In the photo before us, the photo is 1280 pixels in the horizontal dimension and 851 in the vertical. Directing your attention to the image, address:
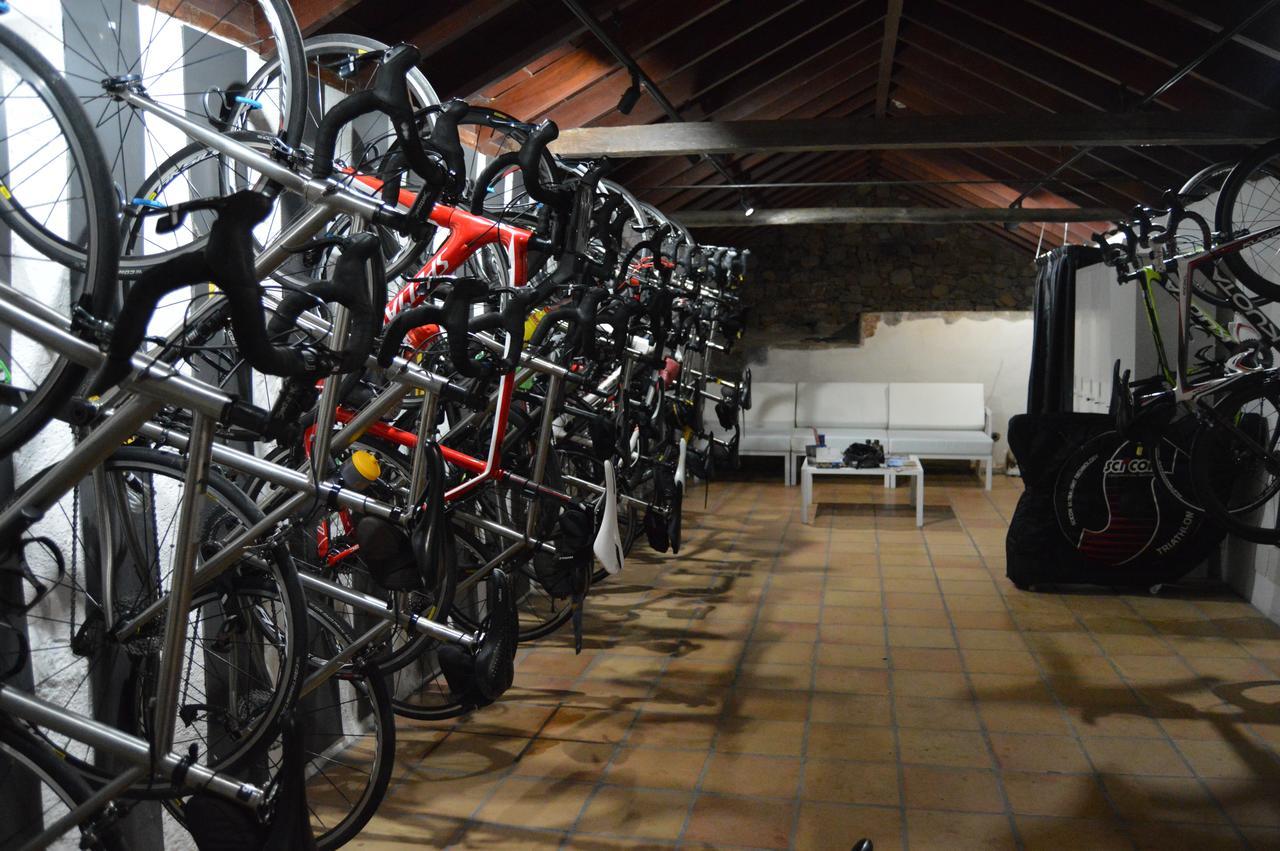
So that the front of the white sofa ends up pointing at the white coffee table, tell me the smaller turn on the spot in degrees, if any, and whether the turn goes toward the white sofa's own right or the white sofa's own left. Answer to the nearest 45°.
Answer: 0° — it already faces it

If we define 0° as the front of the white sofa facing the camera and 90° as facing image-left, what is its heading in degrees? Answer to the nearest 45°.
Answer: approximately 0°

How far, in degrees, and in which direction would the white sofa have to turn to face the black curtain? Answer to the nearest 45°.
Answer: approximately 45° to its left

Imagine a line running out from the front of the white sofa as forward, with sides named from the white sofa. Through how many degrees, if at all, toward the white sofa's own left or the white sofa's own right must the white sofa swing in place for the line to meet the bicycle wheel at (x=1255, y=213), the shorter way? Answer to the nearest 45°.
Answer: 0° — it already faces it
